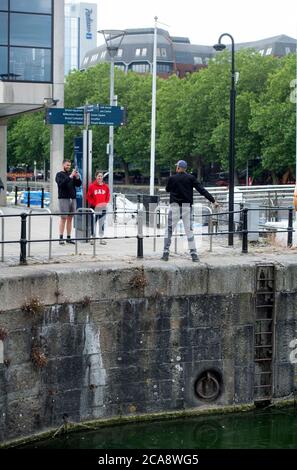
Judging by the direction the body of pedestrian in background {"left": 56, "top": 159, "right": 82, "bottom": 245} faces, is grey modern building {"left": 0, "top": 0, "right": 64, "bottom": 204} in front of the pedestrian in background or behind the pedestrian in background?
behind

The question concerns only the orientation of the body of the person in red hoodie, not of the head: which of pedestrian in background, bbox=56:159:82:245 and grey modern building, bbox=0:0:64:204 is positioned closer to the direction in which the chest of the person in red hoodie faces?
the pedestrian in background

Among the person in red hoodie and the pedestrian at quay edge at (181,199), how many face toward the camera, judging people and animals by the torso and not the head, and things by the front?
1

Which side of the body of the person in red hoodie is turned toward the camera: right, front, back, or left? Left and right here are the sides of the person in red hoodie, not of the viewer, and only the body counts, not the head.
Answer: front

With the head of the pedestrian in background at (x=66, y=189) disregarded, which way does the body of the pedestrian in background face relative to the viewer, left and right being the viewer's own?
facing the viewer and to the right of the viewer

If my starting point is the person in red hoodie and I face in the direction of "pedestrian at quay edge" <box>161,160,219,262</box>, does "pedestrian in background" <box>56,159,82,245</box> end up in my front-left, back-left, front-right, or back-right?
back-right
